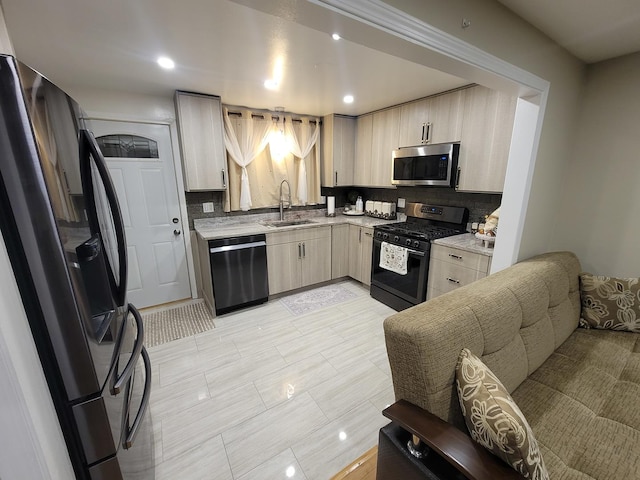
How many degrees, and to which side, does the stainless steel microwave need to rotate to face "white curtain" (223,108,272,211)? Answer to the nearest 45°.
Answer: approximately 45° to its right

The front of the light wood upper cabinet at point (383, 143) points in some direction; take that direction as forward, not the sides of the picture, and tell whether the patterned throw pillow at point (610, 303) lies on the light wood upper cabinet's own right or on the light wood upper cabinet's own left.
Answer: on the light wood upper cabinet's own left

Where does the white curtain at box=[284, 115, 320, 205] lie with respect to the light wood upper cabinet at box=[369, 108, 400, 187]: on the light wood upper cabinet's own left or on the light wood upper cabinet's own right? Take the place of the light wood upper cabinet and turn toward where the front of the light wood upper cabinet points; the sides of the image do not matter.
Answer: on the light wood upper cabinet's own right

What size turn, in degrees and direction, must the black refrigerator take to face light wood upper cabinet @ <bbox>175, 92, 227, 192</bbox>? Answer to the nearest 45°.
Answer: approximately 45° to its left

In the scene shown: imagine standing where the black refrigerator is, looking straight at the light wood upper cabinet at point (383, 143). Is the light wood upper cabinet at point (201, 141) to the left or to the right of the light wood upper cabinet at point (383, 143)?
left

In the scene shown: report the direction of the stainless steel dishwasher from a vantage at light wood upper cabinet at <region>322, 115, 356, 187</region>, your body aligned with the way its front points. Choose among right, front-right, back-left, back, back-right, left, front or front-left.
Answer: right

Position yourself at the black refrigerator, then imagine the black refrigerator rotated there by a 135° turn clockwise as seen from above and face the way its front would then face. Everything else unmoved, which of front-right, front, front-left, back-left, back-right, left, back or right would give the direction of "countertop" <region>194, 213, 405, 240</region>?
back

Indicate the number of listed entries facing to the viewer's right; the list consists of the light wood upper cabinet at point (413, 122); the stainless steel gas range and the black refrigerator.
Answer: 1

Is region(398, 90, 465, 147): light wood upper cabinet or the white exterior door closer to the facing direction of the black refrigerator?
the light wood upper cabinet

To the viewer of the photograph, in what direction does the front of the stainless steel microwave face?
facing the viewer and to the left of the viewer
